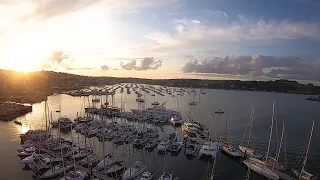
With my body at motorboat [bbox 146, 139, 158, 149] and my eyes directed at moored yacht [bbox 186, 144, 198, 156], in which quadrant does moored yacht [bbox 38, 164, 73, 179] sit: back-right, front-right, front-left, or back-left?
back-right

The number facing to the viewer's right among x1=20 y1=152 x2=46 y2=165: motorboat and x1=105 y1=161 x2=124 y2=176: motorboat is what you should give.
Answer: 0

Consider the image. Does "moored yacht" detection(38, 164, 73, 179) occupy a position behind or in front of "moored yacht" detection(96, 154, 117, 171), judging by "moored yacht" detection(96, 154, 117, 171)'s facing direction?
in front

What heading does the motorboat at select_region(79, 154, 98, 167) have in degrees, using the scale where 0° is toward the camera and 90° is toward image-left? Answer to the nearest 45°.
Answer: approximately 45°

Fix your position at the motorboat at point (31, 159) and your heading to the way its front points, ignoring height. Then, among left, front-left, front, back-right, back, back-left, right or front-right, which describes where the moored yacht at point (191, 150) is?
back-left

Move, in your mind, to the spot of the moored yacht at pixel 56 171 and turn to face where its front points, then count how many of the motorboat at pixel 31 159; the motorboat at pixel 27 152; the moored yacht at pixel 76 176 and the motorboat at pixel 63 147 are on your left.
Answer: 1

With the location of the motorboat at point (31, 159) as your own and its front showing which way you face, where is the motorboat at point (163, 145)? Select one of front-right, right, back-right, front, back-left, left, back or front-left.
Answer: back-left

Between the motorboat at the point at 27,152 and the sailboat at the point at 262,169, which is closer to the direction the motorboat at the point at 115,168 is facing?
the motorboat
